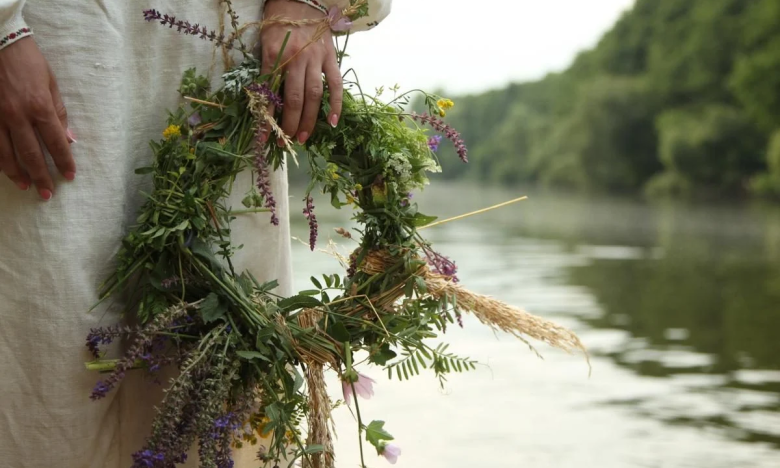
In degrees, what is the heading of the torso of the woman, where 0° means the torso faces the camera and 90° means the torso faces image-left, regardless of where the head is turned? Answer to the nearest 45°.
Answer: approximately 315°
